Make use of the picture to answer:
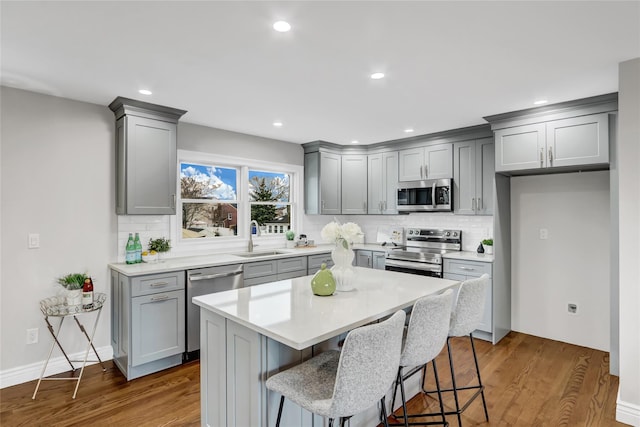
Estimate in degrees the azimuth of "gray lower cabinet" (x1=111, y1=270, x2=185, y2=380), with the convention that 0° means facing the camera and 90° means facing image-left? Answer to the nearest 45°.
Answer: approximately 315°

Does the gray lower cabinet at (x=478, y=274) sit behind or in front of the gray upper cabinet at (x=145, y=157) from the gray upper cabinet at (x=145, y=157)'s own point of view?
in front

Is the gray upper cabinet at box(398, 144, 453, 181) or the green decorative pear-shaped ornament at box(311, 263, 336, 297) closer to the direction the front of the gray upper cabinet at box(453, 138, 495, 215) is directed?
the green decorative pear-shaped ornament

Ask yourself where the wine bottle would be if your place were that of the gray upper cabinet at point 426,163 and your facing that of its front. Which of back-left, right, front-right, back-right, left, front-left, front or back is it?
front

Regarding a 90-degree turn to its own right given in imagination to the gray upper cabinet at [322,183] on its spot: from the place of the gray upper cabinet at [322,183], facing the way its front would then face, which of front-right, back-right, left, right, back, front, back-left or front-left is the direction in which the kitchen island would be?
front-left

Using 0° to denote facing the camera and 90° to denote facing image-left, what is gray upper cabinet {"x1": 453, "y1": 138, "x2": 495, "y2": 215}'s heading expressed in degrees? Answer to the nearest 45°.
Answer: approximately 45°

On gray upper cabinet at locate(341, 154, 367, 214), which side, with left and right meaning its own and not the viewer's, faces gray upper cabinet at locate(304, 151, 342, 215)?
right

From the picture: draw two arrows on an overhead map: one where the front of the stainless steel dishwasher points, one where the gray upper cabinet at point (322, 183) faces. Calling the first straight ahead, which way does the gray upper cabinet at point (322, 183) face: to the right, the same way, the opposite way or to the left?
the same way

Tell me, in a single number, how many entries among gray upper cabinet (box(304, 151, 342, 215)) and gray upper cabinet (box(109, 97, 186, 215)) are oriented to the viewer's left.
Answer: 0

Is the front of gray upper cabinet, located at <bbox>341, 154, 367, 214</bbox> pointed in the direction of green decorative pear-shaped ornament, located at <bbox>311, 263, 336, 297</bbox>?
yes

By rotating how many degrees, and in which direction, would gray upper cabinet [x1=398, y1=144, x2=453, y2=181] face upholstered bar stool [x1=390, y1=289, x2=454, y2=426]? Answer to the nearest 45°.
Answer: approximately 45° to its left

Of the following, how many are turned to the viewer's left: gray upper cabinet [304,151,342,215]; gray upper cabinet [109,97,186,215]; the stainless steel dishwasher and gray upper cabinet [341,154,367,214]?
0

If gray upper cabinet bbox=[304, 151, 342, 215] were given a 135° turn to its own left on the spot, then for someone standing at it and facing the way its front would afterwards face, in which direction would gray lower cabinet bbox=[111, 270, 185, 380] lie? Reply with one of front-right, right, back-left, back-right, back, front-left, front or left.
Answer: back-left

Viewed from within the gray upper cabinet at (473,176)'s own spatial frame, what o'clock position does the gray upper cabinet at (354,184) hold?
the gray upper cabinet at (354,184) is roughly at 2 o'clock from the gray upper cabinet at (473,176).

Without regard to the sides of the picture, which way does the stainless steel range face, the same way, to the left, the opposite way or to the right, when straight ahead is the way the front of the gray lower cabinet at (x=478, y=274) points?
the same way

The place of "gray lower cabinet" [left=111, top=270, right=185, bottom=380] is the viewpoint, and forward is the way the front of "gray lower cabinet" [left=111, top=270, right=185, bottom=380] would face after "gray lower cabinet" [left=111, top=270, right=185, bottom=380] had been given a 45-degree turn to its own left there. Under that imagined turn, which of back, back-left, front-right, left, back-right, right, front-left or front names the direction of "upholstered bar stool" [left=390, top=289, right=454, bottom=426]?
front-right

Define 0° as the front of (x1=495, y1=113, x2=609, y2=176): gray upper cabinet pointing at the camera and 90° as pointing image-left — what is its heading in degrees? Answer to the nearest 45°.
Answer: approximately 45°

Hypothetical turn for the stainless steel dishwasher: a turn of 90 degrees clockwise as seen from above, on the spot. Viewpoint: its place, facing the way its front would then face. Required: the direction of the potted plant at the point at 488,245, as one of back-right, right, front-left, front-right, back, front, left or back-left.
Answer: back-left
